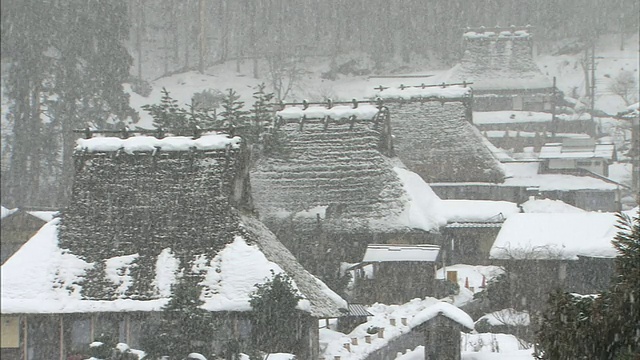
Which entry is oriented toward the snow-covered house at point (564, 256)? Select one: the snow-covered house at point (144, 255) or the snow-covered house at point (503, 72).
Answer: the snow-covered house at point (503, 72)

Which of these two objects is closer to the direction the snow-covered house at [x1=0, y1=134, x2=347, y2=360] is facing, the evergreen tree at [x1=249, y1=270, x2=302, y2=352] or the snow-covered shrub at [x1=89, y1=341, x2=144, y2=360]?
the snow-covered shrub

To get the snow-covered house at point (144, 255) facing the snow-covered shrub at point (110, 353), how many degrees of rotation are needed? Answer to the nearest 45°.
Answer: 0° — it already faces it

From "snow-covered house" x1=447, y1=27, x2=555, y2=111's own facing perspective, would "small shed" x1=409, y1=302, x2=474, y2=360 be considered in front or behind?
in front

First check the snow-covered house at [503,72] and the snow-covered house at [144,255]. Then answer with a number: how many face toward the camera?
2

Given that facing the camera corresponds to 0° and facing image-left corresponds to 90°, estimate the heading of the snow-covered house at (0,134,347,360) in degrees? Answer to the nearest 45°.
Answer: approximately 0°

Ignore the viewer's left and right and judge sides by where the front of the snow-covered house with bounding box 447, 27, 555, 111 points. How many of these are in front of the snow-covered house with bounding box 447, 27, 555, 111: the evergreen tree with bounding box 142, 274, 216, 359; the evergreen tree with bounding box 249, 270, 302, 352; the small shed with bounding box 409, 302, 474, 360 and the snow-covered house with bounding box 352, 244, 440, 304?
4

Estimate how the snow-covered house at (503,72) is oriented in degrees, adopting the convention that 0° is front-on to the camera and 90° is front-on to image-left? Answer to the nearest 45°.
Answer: approximately 0°

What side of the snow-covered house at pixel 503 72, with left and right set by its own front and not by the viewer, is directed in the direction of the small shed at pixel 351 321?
front

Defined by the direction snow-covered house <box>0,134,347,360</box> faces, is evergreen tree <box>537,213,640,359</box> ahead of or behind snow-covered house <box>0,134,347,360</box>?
ahead

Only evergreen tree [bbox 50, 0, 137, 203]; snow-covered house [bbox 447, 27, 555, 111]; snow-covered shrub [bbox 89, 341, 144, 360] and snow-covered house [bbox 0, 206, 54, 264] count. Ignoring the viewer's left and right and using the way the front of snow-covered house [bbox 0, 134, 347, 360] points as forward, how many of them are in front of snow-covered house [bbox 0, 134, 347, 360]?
1

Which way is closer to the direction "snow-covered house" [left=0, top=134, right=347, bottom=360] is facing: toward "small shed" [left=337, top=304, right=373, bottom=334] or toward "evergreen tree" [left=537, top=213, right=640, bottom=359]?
the evergreen tree
